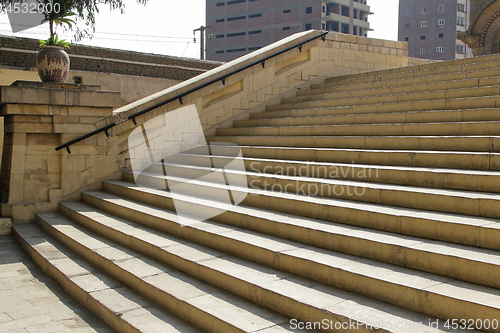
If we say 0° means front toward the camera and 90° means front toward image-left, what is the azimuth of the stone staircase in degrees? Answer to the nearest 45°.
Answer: approximately 45°

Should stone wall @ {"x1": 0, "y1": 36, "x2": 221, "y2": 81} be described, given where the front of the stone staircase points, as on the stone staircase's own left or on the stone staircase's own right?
on the stone staircase's own right

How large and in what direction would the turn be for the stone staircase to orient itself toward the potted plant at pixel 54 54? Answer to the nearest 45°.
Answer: approximately 90° to its right

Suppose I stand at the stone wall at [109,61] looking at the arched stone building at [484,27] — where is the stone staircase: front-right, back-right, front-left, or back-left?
front-right

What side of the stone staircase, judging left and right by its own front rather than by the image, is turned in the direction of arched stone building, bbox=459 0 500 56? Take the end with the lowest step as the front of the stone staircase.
back
